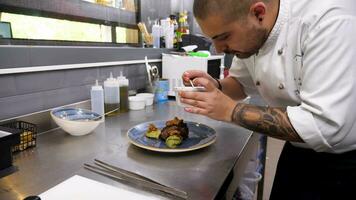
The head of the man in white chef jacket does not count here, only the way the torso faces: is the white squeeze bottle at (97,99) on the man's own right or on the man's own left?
on the man's own right

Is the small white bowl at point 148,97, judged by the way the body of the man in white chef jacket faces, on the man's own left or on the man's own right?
on the man's own right

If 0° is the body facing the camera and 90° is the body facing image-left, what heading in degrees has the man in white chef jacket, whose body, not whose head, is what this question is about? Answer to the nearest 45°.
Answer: approximately 45°

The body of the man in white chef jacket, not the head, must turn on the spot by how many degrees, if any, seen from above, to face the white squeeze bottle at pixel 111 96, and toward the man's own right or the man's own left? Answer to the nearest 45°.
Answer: approximately 45° to the man's own right

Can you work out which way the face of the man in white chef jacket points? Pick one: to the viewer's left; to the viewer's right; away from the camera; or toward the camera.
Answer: to the viewer's left

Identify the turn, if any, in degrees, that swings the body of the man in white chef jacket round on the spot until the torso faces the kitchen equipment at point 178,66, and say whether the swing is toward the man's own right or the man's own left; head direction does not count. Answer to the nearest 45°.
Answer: approximately 90° to the man's own right

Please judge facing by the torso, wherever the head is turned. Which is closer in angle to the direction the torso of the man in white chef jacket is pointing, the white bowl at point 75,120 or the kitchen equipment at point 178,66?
the white bowl

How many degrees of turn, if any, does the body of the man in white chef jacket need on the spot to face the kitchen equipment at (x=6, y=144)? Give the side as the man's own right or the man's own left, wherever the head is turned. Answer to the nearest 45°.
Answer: approximately 45° to the man's own right

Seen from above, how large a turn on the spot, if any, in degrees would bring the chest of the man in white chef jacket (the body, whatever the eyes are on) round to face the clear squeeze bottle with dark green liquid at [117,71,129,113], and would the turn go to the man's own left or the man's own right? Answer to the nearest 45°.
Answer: approximately 90° to the man's own right
